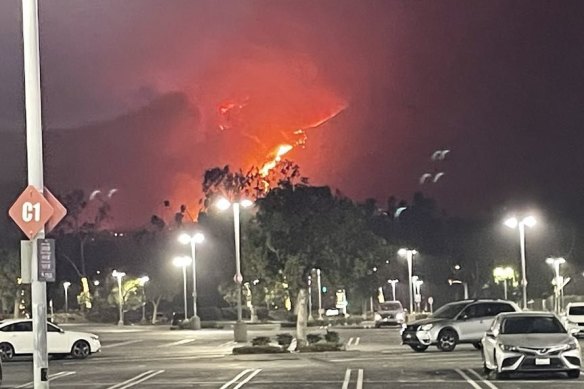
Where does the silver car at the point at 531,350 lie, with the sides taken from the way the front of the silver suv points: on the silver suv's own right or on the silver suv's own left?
on the silver suv's own left

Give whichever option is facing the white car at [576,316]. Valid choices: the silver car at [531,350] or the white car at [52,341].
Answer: the white car at [52,341]

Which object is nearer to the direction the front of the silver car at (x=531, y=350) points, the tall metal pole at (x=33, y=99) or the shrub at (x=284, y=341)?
the tall metal pole

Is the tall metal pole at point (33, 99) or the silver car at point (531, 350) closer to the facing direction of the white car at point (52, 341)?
the silver car

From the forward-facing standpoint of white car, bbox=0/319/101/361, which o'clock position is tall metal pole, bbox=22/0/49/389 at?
The tall metal pole is roughly at 3 o'clock from the white car.

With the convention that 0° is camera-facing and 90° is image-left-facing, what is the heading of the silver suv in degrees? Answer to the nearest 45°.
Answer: approximately 45°

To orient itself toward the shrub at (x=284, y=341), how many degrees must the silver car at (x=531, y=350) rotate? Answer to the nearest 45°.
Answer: approximately 135° to its right

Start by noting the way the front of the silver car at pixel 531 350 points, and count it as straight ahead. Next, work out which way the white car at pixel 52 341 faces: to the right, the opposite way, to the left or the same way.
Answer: to the left

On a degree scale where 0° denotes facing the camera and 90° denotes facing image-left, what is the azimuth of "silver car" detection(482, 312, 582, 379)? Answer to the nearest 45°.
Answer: approximately 0°

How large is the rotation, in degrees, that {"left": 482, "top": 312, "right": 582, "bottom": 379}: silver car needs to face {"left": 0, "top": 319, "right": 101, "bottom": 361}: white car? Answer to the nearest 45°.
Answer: approximately 135° to its right

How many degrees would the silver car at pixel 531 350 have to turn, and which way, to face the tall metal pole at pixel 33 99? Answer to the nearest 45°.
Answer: approximately 45° to its right

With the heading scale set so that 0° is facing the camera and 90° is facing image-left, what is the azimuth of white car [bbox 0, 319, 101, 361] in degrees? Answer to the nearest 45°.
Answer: approximately 270°
